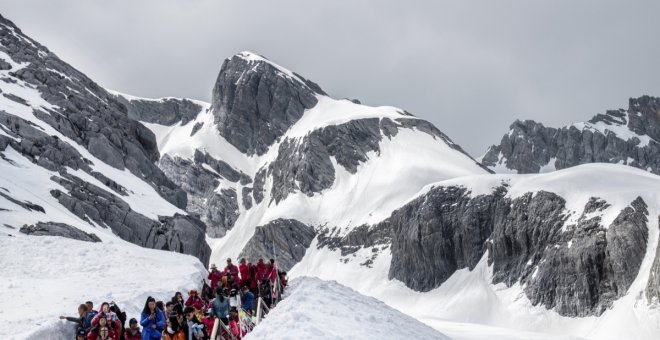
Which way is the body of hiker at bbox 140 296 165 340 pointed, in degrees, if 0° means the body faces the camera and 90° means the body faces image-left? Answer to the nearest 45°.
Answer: approximately 0°

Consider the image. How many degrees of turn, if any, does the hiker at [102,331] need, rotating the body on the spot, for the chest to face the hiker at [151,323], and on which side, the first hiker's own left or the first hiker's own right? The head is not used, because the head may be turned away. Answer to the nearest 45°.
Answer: approximately 45° to the first hiker's own left

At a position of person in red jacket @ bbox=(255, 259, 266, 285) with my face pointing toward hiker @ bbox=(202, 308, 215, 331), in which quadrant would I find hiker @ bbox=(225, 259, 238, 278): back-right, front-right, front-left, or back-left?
front-right
